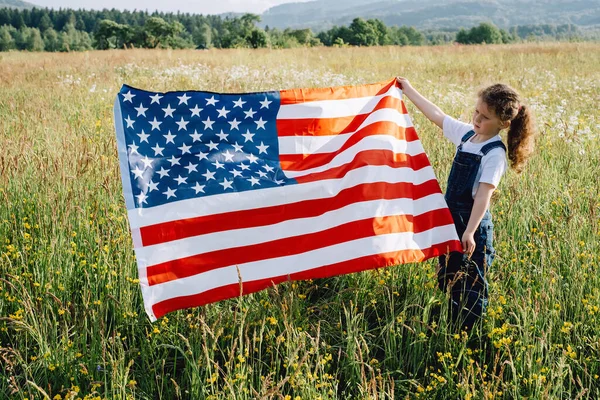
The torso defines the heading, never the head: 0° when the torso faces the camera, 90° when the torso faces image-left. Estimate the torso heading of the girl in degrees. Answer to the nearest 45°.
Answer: approximately 45°
